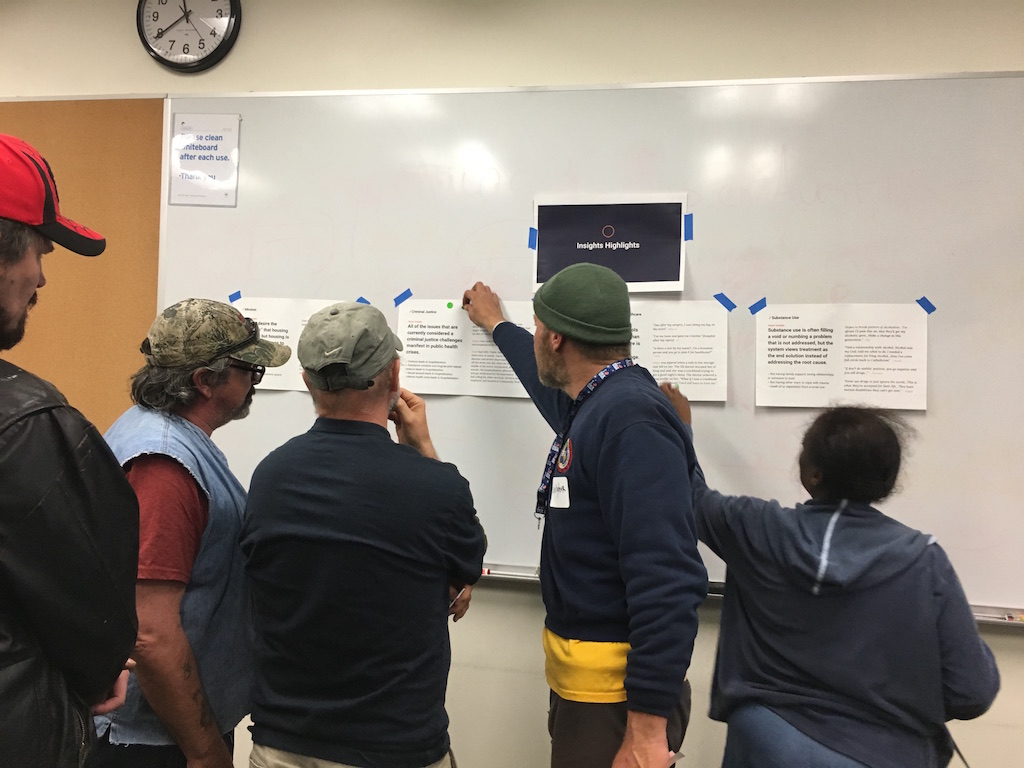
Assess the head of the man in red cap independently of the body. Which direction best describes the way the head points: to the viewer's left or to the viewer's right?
to the viewer's right

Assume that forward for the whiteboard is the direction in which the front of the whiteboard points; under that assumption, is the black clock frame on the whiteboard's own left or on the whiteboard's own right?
on the whiteboard's own right

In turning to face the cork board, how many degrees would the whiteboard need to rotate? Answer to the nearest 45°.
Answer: approximately 90° to its right

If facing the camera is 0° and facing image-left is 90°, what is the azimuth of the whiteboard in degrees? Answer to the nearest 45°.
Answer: approximately 0°

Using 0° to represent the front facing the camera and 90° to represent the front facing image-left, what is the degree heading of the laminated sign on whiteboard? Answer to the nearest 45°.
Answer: approximately 0°
